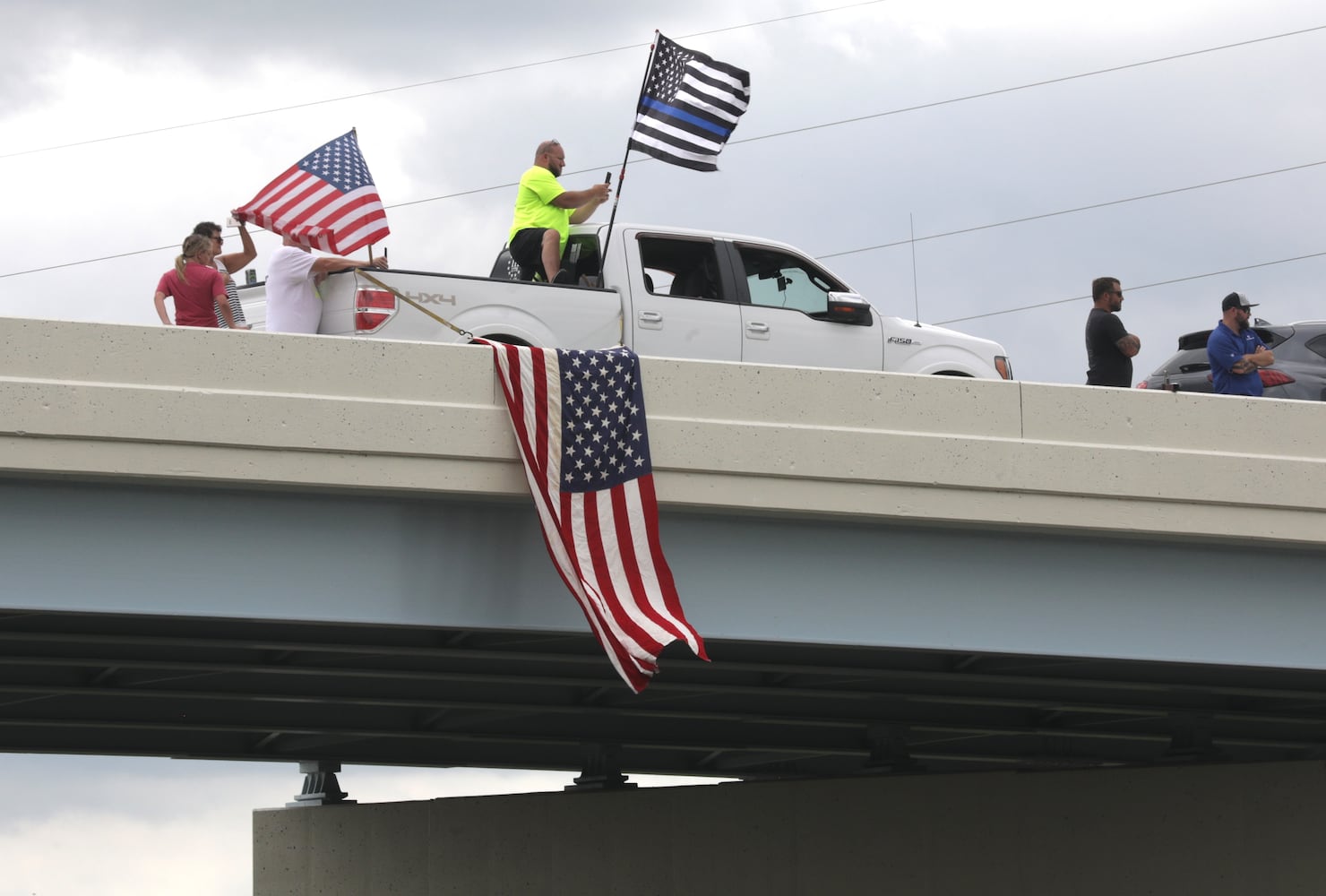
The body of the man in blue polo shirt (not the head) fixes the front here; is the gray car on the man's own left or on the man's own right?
on the man's own left

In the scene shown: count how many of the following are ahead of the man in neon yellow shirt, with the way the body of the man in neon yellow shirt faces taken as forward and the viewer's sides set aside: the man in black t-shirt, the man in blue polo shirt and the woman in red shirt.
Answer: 2

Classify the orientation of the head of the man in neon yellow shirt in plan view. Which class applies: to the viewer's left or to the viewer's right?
to the viewer's right

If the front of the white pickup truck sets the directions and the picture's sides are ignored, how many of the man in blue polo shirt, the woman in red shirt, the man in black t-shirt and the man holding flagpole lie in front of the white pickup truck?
2

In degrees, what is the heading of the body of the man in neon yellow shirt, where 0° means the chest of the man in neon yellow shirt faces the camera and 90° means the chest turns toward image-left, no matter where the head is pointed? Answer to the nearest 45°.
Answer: approximately 270°

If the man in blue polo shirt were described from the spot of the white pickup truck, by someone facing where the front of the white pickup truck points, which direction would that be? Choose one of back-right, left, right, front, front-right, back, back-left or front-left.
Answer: front

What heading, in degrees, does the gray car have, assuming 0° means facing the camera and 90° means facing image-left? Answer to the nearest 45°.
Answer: approximately 225°

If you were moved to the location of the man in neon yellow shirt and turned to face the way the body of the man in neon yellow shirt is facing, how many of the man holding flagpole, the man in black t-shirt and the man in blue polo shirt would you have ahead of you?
2

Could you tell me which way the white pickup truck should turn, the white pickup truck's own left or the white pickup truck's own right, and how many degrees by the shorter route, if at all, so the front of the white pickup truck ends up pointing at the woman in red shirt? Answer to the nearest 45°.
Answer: approximately 135° to the white pickup truck's own right

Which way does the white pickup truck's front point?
to the viewer's right

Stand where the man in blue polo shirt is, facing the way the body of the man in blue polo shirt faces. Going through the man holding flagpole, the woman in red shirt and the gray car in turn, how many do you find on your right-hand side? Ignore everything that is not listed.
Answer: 2

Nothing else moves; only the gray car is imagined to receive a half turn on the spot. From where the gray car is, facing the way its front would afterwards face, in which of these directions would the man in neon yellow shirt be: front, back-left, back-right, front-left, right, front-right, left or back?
front

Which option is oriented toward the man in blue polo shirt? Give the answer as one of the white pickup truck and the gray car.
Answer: the white pickup truck

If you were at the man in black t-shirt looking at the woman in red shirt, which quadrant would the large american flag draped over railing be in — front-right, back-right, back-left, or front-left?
front-left
